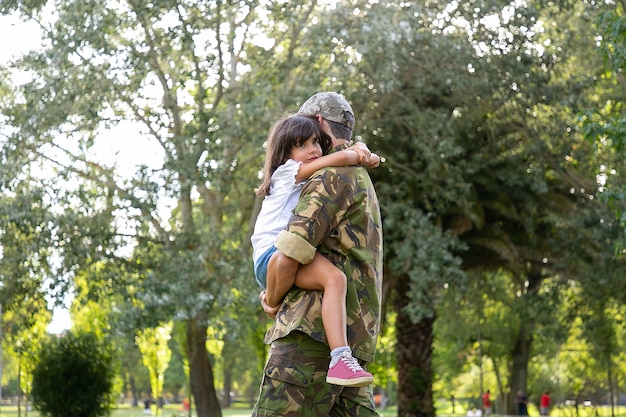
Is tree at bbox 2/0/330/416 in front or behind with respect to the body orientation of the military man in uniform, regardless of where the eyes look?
in front

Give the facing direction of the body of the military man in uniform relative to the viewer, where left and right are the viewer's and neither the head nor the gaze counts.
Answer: facing away from the viewer and to the left of the viewer

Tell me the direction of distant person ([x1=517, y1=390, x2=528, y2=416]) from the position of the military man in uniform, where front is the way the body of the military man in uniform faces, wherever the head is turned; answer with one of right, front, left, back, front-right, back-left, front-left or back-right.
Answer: front-right

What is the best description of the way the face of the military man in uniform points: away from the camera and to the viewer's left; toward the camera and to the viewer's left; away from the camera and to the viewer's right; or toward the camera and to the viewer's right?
away from the camera and to the viewer's left

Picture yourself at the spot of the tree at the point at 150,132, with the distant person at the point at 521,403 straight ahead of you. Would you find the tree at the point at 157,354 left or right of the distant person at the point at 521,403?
left
